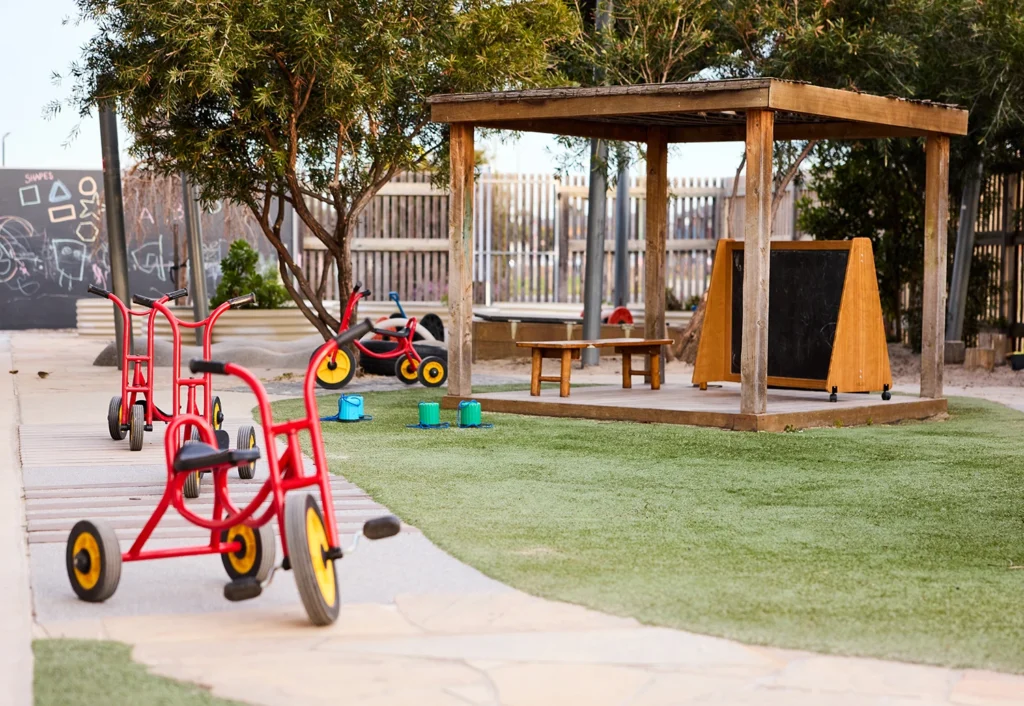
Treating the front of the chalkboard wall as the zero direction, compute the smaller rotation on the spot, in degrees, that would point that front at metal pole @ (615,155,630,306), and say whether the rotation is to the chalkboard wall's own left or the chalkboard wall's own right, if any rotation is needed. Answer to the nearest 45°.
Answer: approximately 45° to the chalkboard wall's own left

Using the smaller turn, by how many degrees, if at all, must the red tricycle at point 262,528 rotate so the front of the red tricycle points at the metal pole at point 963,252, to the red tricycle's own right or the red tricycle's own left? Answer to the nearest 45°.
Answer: approximately 90° to the red tricycle's own left

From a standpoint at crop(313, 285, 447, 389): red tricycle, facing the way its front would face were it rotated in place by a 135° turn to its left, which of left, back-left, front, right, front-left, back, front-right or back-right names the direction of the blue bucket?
front-right

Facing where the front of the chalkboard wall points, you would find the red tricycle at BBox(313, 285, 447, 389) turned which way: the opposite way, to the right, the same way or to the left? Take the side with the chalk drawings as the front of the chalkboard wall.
to the right

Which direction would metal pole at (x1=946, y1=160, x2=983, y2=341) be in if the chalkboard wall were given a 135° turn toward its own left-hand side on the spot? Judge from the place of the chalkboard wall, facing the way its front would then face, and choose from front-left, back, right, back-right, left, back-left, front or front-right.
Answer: right

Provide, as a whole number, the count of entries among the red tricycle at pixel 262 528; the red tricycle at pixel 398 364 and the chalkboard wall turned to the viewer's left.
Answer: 1

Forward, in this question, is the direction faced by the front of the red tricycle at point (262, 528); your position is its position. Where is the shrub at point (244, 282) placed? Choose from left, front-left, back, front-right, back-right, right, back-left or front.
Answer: back-left

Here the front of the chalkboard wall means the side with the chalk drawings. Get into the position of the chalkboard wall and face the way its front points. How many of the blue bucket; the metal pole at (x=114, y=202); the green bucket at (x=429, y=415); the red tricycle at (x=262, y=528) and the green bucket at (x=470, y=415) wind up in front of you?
5

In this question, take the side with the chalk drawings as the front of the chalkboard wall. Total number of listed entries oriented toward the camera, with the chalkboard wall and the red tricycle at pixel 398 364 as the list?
1

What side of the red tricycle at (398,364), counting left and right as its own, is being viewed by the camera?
left

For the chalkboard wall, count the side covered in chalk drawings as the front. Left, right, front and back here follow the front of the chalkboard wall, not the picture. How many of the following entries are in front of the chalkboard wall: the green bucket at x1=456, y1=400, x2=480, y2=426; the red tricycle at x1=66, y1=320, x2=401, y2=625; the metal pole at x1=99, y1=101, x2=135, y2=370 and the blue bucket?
4

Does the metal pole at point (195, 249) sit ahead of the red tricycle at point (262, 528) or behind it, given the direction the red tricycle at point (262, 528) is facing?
behind

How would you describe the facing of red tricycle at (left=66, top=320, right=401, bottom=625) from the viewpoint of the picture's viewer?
facing the viewer and to the right of the viewer

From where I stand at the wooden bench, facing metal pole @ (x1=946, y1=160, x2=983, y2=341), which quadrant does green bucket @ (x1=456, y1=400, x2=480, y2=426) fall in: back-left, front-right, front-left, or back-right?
back-right

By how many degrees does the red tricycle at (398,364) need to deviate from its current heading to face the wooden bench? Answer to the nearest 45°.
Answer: approximately 135° to its left
